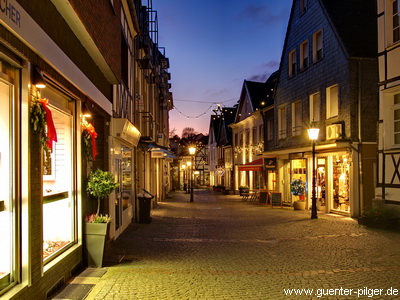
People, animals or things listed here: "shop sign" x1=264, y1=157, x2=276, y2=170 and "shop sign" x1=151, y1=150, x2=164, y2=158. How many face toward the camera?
2

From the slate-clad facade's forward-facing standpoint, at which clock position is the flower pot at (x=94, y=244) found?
The flower pot is roughly at 11 o'clock from the slate-clad facade.

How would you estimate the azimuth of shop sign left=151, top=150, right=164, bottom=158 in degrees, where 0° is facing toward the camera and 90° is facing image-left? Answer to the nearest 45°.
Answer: approximately 0°

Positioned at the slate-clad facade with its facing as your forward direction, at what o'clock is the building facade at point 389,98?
The building facade is roughly at 10 o'clock from the slate-clad facade.
